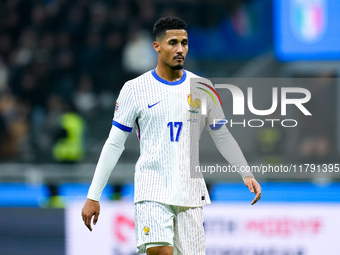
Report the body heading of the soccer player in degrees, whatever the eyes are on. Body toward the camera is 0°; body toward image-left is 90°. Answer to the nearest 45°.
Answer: approximately 0°

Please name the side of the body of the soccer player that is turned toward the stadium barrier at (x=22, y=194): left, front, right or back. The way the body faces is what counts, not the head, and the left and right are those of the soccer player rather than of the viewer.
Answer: back
